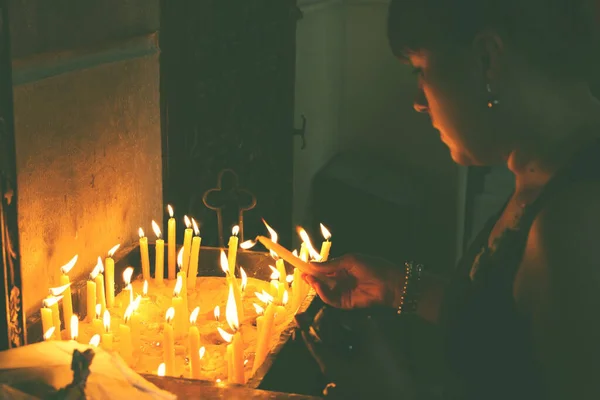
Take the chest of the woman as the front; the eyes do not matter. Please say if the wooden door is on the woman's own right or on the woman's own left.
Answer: on the woman's own right

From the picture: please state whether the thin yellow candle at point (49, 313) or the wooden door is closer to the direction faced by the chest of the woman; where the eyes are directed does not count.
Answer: the thin yellow candle

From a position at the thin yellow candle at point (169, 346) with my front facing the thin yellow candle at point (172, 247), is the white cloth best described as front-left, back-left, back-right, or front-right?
back-left

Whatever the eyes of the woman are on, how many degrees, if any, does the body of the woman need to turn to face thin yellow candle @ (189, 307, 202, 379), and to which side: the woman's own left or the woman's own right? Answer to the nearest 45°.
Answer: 0° — they already face it

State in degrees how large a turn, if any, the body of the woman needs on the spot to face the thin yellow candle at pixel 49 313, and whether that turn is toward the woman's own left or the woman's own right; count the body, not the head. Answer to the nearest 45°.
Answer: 0° — they already face it

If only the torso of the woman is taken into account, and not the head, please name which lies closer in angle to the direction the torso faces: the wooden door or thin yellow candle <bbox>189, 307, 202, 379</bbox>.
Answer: the thin yellow candle

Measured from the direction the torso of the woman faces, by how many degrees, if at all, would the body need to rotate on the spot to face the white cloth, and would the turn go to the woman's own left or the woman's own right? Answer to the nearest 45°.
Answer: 0° — they already face it

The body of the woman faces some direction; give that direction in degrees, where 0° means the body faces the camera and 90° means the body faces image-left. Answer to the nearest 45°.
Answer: approximately 90°

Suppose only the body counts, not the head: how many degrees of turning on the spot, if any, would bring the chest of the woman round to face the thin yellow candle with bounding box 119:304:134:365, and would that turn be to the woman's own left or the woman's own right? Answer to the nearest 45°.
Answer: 0° — they already face it

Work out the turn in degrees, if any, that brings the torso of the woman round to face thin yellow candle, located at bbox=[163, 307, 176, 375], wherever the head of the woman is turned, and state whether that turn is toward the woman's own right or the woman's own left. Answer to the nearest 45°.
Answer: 0° — they already face it
